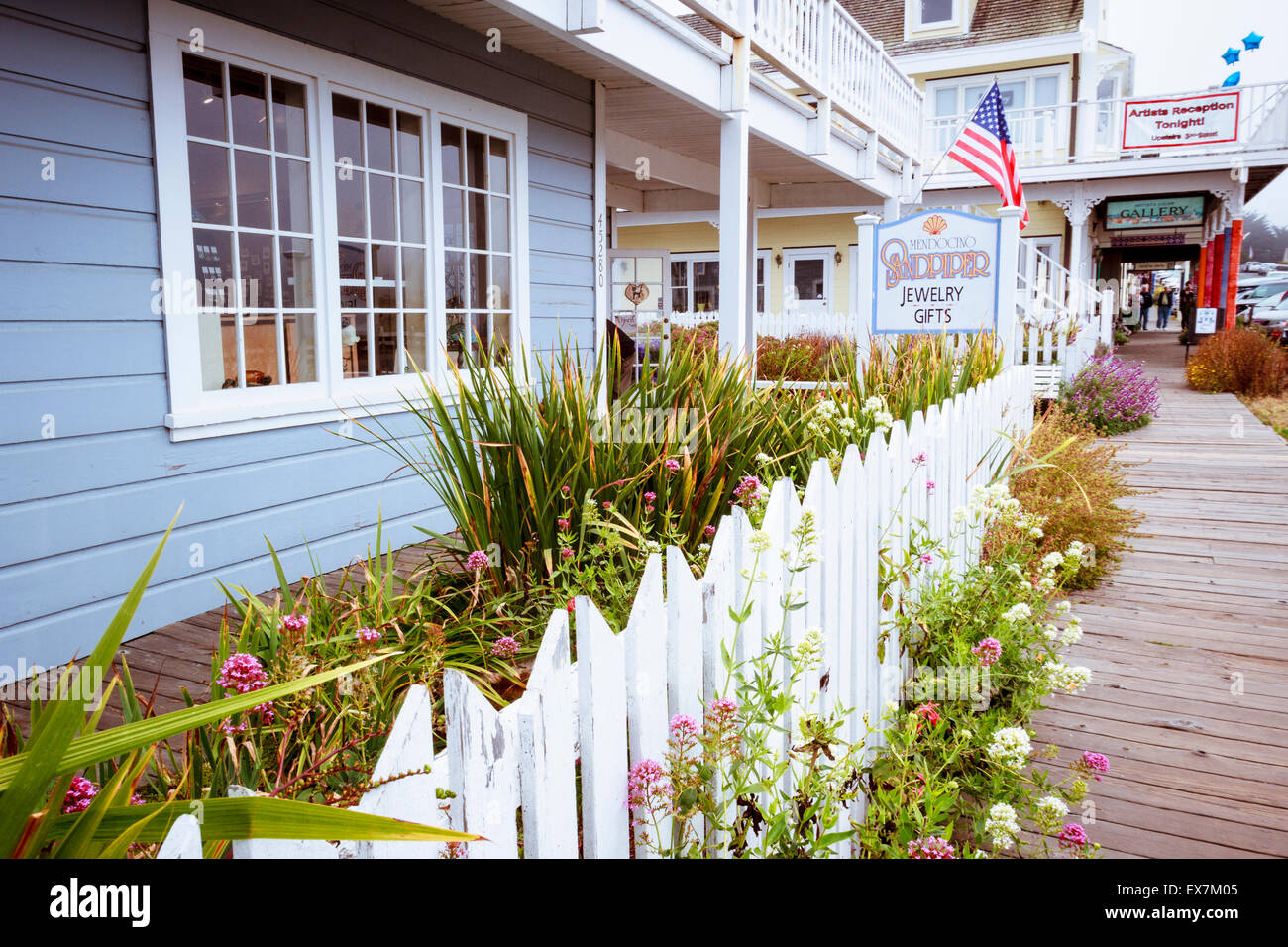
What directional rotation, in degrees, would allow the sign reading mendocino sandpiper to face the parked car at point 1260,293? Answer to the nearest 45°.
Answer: approximately 180°

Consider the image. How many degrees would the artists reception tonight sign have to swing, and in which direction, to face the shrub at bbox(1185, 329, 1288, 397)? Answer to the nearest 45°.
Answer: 0° — it already faces it

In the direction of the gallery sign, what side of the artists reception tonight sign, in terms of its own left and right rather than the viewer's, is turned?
back

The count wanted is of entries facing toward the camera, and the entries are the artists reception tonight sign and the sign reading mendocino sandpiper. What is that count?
2

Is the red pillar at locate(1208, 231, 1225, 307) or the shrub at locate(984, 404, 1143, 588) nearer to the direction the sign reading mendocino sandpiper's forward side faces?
the shrub

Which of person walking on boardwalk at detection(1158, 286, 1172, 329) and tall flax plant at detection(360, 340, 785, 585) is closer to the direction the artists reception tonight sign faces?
the tall flax plant

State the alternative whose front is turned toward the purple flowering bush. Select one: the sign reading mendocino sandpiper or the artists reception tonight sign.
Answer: the artists reception tonight sign

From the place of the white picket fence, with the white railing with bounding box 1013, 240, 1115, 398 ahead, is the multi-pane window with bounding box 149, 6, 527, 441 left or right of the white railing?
left

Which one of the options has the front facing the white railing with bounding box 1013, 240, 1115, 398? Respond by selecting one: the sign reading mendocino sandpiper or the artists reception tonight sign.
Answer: the artists reception tonight sign

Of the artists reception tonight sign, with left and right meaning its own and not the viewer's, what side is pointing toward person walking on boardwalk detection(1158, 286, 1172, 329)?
back

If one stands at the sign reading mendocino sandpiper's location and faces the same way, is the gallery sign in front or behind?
behind

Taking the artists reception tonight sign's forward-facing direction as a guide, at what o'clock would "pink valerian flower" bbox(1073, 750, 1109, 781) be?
The pink valerian flower is roughly at 12 o'clock from the artists reception tonight sign.

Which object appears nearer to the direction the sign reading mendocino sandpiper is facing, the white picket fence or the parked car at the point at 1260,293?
the white picket fence
